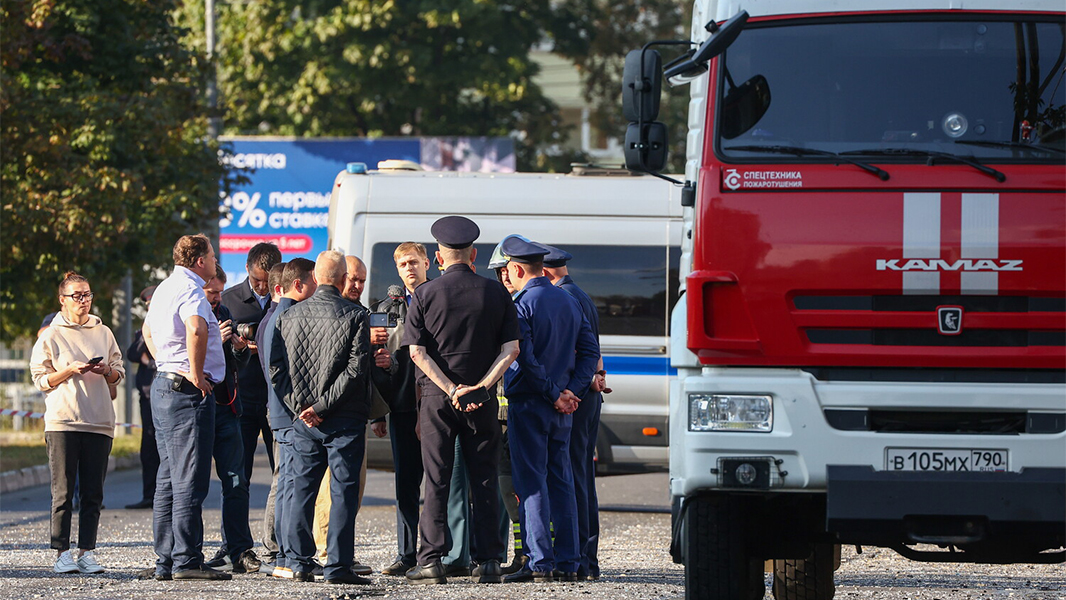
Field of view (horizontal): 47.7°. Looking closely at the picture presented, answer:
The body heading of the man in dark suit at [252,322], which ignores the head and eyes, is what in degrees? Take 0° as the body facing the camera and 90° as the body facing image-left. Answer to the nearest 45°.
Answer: approximately 315°

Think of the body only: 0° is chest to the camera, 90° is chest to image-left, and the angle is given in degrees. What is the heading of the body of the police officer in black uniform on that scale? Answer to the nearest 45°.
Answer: approximately 180°

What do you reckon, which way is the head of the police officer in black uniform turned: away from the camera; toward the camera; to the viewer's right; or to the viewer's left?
away from the camera

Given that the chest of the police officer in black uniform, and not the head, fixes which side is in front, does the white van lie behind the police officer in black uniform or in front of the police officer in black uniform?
in front

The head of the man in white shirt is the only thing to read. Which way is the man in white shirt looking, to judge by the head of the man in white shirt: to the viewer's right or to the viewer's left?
to the viewer's right

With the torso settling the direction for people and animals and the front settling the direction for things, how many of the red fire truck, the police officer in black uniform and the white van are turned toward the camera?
1

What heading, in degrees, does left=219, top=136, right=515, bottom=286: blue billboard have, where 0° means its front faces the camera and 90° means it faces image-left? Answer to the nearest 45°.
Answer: approximately 0°

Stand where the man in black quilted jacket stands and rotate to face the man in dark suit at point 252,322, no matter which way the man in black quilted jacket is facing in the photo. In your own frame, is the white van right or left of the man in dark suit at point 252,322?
right
